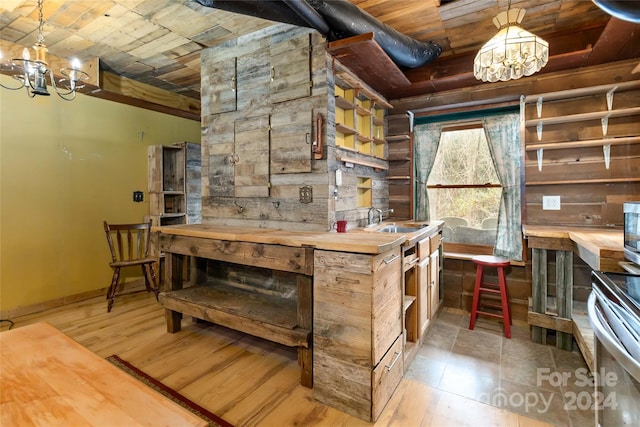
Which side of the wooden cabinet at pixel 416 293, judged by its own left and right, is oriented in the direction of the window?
left

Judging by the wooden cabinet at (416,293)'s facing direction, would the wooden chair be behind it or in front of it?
behind

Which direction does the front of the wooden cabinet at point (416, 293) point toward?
to the viewer's right

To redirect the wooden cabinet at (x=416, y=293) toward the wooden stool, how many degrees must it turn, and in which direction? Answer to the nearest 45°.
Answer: approximately 45° to its left

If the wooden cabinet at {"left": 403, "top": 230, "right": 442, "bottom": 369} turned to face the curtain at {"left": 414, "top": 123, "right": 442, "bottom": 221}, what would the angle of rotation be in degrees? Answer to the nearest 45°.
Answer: approximately 90° to its left

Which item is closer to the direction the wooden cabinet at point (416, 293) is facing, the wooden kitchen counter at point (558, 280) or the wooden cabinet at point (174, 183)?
the wooden kitchen counter

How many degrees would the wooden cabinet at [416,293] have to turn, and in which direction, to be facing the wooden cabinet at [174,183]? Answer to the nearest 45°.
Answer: approximately 180°

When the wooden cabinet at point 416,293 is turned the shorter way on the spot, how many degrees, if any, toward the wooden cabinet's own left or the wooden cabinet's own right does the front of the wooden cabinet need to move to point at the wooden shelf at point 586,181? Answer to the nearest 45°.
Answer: approximately 45° to the wooden cabinet's own left
